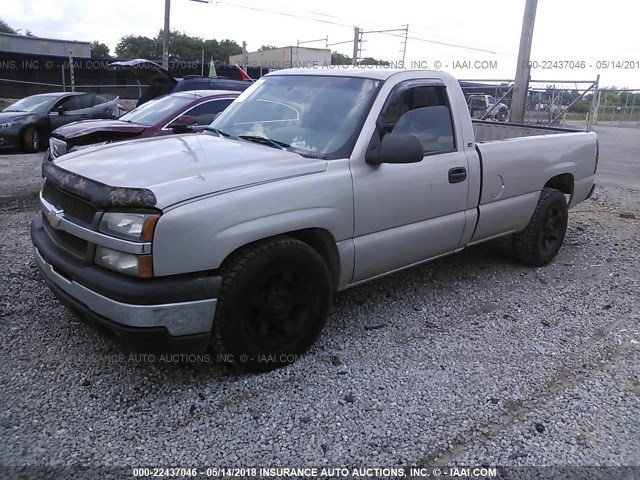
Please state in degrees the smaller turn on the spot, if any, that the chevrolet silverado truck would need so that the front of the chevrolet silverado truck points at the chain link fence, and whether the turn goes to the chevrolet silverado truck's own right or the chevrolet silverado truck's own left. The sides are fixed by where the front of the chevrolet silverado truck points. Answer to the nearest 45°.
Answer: approximately 180°

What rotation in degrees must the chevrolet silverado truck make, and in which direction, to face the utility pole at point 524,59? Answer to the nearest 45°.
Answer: approximately 180°

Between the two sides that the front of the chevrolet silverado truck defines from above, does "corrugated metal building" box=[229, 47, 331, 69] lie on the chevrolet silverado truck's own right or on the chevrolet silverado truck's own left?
on the chevrolet silverado truck's own right

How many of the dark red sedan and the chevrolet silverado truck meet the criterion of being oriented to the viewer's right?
0

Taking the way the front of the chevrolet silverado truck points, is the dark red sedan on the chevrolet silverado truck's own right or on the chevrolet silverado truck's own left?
on the chevrolet silverado truck's own right

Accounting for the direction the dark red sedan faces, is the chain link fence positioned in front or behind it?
behind

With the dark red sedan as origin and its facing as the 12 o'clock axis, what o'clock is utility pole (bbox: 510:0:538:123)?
The utility pole is roughly at 7 o'clock from the dark red sedan.

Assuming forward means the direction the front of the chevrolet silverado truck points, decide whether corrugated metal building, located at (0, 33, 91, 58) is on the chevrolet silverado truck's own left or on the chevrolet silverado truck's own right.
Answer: on the chevrolet silverado truck's own right
